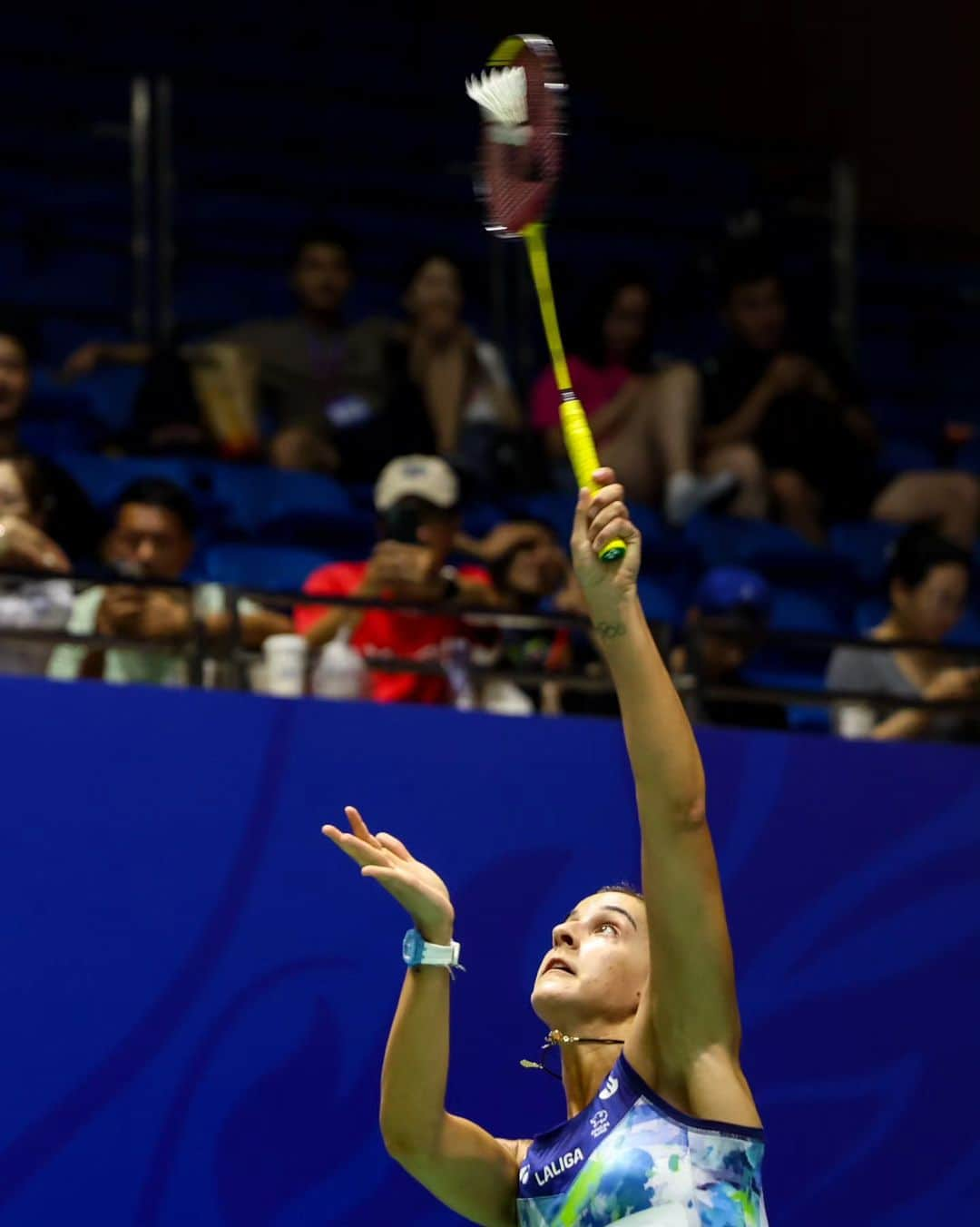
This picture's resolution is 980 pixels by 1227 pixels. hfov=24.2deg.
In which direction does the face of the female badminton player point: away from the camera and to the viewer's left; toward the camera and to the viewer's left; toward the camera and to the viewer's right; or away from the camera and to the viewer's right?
toward the camera and to the viewer's left

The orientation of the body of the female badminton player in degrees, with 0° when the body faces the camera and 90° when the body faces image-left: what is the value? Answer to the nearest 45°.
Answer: approximately 45°

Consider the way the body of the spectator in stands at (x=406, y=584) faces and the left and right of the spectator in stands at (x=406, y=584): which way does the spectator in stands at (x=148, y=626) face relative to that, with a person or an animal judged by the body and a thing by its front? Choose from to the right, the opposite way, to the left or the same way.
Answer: the same way

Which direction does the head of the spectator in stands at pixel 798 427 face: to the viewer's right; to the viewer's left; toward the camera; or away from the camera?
toward the camera

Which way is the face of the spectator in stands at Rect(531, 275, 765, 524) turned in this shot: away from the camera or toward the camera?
toward the camera

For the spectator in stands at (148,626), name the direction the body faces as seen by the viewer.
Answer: toward the camera

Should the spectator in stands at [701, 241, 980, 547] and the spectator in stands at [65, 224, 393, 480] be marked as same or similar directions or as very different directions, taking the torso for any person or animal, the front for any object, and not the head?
same or similar directions

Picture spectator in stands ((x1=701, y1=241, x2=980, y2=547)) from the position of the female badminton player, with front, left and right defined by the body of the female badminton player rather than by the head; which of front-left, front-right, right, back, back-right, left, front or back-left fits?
back-right

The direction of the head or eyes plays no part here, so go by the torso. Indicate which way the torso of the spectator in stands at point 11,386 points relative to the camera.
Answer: toward the camera

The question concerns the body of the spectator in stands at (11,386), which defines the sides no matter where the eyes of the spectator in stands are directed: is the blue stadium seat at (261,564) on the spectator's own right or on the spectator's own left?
on the spectator's own left

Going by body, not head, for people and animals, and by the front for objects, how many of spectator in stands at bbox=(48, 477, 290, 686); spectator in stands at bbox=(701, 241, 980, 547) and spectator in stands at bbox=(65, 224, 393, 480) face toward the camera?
3

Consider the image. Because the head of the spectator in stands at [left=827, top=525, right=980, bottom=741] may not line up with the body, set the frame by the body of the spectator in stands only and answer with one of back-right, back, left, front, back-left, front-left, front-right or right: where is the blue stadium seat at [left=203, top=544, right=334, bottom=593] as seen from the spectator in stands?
back-right

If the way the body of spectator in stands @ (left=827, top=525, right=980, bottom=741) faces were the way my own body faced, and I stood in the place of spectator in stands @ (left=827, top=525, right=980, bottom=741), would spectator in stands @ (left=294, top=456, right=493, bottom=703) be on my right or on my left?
on my right

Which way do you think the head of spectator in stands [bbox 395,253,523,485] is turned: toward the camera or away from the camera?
toward the camera

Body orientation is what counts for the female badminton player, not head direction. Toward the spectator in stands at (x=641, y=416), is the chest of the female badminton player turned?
no

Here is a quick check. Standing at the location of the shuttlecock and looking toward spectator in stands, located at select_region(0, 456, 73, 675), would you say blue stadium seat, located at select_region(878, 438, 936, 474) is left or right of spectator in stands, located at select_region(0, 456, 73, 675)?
right

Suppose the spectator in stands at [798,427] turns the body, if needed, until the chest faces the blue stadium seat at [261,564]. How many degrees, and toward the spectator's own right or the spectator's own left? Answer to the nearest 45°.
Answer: approximately 45° to the spectator's own right

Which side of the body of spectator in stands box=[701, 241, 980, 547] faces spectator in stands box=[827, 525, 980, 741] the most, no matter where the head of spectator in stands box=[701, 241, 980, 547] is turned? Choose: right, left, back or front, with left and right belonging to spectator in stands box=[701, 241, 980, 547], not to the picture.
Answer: front

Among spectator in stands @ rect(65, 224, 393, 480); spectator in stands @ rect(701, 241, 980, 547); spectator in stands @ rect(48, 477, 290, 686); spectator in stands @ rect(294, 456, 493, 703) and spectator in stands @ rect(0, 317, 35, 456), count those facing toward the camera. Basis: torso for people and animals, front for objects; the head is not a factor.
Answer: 5

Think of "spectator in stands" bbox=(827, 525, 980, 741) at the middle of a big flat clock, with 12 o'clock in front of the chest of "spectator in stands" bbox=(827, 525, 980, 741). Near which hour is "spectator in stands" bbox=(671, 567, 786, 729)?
"spectator in stands" bbox=(671, 567, 786, 729) is roughly at 3 o'clock from "spectator in stands" bbox=(827, 525, 980, 741).

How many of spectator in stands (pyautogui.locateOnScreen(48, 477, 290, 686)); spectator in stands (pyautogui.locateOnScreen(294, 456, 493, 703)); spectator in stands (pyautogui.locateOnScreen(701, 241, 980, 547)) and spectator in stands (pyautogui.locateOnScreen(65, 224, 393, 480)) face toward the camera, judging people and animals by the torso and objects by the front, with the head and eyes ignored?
4

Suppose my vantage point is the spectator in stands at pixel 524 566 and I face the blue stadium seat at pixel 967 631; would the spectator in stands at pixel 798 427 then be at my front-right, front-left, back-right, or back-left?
front-left

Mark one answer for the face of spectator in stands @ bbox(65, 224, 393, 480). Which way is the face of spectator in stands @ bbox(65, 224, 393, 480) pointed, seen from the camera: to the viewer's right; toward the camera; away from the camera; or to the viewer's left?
toward the camera

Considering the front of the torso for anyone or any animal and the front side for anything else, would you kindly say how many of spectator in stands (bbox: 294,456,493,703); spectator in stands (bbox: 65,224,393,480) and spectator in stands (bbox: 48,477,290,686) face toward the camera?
3
